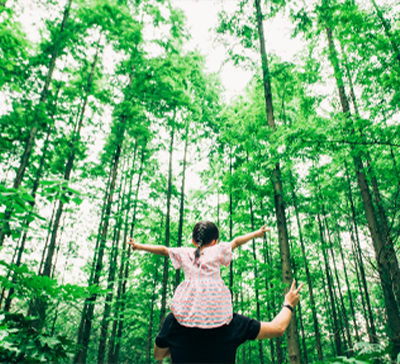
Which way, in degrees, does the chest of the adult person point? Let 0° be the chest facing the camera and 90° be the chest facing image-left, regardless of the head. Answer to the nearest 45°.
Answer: approximately 180°

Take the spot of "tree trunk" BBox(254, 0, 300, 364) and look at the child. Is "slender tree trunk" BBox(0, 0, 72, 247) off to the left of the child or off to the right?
right

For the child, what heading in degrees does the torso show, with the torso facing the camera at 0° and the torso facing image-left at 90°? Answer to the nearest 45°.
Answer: approximately 180°

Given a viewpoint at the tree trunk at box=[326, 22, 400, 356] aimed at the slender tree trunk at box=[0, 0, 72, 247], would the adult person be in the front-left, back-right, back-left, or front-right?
front-left

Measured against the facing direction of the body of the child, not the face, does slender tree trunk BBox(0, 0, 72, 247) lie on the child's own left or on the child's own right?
on the child's own left

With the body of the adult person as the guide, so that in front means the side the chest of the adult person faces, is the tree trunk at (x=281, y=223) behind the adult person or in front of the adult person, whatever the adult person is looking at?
in front

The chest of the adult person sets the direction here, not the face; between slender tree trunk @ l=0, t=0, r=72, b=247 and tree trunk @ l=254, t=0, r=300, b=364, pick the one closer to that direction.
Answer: the tree trunk

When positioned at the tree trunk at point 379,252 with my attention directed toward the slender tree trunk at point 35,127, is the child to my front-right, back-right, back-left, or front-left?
front-left
